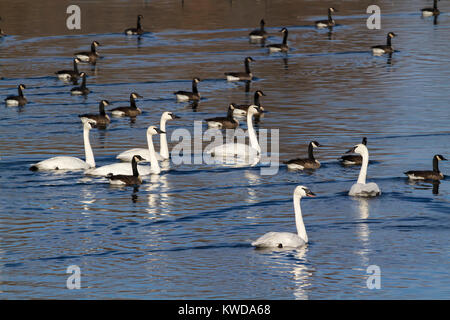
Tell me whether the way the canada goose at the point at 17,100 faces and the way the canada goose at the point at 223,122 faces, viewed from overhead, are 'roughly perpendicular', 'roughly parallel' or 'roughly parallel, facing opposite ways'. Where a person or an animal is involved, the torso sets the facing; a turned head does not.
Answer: roughly parallel

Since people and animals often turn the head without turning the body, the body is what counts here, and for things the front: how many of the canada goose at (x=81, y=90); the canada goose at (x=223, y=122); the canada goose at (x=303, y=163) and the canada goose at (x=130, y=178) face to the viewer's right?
4

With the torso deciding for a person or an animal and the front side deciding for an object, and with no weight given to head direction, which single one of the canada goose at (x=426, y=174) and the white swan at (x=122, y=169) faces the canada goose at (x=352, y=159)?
the white swan

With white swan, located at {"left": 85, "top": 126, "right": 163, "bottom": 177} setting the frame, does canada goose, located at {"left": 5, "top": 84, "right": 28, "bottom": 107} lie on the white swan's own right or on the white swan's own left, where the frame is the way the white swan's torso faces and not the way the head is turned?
on the white swan's own left

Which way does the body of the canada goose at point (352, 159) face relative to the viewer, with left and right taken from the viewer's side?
facing to the right of the viewer

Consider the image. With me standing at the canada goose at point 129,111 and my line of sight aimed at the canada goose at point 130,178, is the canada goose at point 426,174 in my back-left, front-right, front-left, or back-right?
front-left

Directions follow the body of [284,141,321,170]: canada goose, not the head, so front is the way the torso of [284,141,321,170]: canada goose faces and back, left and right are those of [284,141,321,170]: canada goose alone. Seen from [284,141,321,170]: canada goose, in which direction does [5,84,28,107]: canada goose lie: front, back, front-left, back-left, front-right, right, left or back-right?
back-left

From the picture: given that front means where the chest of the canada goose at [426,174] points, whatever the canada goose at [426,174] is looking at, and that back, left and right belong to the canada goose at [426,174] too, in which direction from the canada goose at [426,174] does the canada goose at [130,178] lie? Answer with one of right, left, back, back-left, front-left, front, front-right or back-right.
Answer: back

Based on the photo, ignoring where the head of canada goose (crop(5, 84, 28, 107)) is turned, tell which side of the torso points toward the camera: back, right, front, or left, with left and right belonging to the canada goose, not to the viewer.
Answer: right

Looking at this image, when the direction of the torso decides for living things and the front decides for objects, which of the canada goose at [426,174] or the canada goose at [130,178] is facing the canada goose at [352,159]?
the canada goose at [130,178]

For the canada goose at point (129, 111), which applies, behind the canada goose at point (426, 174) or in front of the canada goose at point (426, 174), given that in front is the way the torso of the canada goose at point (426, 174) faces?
behind

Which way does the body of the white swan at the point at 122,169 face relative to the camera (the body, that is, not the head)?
to the viewer's right

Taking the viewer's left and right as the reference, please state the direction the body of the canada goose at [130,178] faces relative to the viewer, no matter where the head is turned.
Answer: facing to the right of the viewer

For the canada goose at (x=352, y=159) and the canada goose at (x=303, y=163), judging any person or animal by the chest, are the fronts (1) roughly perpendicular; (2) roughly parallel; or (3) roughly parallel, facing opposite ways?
roughly parallel

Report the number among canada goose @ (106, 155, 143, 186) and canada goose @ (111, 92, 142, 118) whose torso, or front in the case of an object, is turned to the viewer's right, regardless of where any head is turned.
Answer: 2

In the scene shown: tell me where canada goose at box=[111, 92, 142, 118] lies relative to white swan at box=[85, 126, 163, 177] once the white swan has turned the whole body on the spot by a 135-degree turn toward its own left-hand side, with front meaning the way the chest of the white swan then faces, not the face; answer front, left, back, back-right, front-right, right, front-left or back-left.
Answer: front-right

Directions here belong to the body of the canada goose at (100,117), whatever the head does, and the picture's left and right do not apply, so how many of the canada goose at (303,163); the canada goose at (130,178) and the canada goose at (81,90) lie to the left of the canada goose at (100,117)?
1

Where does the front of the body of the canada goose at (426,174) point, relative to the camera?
to the viewer's right

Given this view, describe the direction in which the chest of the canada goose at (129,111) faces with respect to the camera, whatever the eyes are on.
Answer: to the viewer's right

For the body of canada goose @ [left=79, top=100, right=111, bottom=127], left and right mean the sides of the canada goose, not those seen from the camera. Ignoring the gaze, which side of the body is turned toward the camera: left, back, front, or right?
right

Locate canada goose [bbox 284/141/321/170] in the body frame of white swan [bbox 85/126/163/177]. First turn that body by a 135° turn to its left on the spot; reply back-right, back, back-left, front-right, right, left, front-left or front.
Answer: back-right
